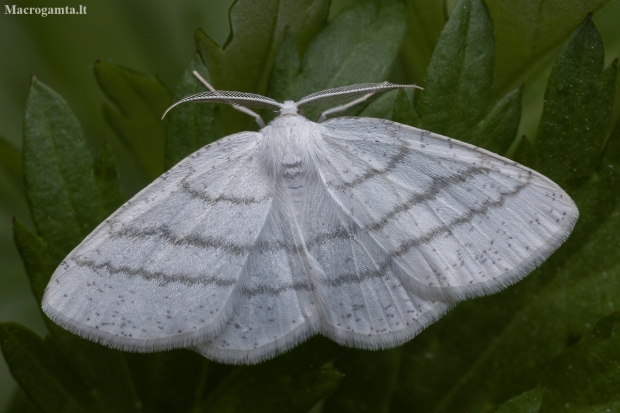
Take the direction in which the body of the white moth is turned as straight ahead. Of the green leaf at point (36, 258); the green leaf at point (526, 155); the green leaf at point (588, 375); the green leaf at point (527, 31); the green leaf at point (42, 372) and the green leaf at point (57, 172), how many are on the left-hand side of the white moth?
3

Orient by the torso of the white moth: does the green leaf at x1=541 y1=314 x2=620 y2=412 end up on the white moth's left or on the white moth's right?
on the white moth's right

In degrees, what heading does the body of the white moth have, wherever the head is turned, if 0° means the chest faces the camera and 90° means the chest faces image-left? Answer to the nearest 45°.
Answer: approximately 180°

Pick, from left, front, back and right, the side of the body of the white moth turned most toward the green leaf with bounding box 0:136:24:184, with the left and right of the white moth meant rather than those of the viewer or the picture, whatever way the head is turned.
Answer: left

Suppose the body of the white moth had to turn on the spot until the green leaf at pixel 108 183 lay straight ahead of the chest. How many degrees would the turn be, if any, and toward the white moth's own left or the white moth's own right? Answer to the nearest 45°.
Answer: approximately 90° to the white moth's own left
